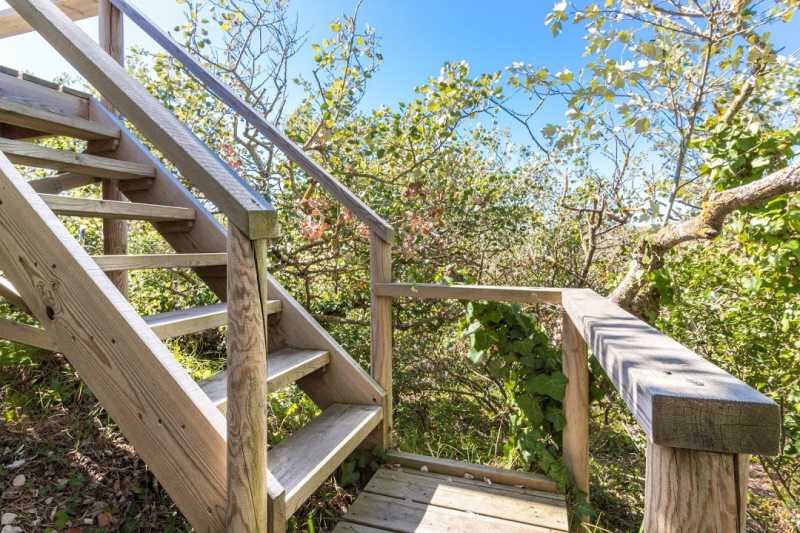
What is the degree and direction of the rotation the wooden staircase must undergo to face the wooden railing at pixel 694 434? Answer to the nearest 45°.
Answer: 0° — it already faces it

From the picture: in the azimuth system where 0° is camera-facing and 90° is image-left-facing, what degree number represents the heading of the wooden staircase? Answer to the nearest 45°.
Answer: approximately 315°
